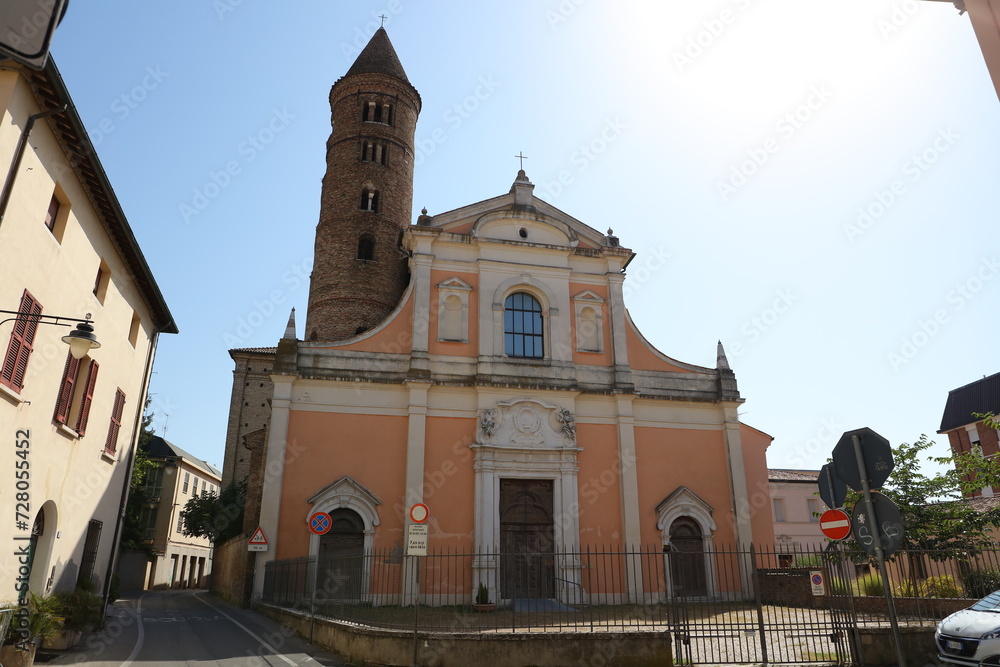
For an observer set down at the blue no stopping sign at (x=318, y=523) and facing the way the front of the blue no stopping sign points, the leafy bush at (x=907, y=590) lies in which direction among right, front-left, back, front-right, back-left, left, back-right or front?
left

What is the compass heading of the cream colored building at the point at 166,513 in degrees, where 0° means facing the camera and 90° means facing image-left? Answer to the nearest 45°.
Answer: approximately 315°

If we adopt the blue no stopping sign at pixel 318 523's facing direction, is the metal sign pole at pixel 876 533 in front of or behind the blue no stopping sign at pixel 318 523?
in front

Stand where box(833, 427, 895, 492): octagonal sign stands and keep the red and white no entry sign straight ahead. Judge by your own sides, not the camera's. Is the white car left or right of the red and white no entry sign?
right

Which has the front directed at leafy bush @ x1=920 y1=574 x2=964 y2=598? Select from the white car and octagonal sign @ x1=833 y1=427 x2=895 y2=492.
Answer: the octagonal sign

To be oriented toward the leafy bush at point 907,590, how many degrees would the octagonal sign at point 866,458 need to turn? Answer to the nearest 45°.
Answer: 0° — it already faces it

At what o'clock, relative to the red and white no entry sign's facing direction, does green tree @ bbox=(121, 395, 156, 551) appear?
The green tree is roughly at 4 o'clock from the red and white no entry sign.

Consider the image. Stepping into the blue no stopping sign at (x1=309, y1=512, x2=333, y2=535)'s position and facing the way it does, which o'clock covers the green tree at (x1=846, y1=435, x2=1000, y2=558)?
The green tree is roughly at 9 o'clock from the blue no stopping sign.

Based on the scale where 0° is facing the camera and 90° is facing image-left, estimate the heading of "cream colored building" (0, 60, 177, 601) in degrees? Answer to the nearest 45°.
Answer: approximately 315°

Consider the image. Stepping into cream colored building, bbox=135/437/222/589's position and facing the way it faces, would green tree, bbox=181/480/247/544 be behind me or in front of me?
in front

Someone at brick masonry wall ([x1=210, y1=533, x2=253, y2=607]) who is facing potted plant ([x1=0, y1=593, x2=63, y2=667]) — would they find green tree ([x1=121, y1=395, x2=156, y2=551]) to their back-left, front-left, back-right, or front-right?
back-right

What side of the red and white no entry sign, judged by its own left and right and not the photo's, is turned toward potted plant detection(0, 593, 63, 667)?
front

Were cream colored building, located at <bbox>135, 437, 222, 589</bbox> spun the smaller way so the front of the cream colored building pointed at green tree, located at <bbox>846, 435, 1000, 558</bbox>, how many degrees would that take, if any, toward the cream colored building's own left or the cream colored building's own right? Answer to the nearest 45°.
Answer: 0° — it already faces it

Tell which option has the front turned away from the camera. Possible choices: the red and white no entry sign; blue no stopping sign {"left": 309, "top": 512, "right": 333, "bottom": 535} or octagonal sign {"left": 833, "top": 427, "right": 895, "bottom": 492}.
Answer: the octagonal sign

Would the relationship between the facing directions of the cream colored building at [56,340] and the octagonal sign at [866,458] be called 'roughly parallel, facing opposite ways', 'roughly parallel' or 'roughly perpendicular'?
roughly perpendicular

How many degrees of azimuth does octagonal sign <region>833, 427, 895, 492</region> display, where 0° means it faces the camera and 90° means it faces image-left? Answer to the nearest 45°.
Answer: approximately 180°

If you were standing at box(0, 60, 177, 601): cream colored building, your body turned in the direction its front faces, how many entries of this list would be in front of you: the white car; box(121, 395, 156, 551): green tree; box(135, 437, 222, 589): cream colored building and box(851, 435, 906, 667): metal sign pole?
2
